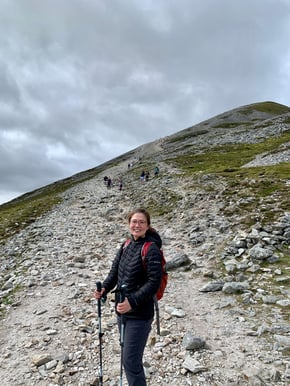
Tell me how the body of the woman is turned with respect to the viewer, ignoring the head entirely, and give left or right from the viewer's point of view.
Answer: facing the viewer and to the left of the viewer
